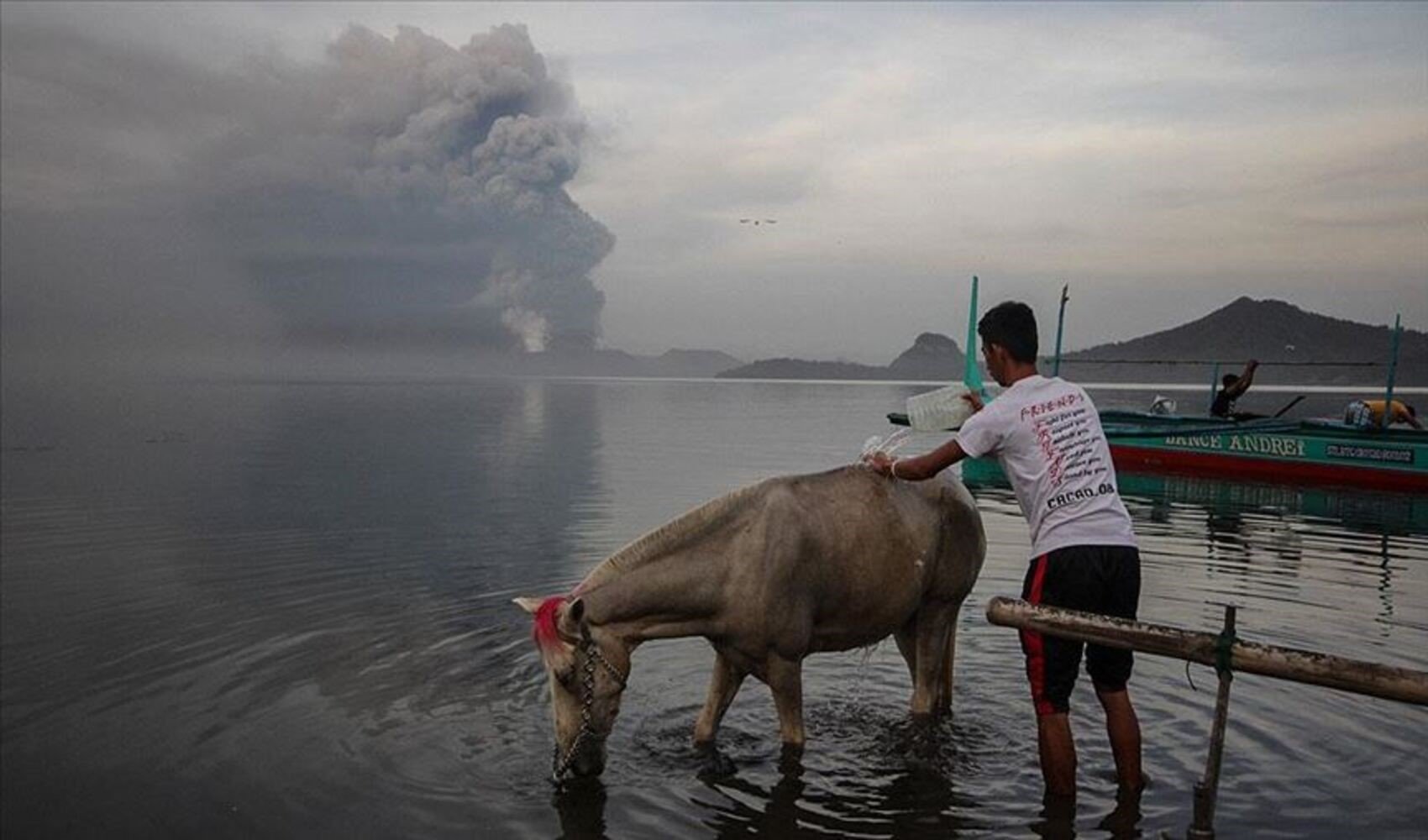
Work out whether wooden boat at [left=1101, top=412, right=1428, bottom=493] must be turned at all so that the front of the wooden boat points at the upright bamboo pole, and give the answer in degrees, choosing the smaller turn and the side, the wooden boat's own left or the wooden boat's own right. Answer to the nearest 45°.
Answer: approximately 90° to the wooden boat's own left

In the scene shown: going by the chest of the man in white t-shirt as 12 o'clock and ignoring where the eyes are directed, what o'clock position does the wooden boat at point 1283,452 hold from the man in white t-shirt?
The wooden boat is roughly at 2 o'clock from the man in white t-shirt.

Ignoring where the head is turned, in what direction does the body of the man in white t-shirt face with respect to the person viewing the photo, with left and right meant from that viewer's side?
facing away from the viewer and to the left of the viewer

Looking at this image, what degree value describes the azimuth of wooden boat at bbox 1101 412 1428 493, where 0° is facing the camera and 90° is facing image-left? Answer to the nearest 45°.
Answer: approximately 90°

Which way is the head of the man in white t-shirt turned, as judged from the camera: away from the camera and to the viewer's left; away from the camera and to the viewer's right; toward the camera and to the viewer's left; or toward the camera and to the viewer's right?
away from the camera and to the viewer's left

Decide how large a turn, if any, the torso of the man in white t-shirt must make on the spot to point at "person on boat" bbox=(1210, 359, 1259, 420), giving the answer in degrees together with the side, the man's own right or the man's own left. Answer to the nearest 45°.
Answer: approximately 45° to the man's own right
